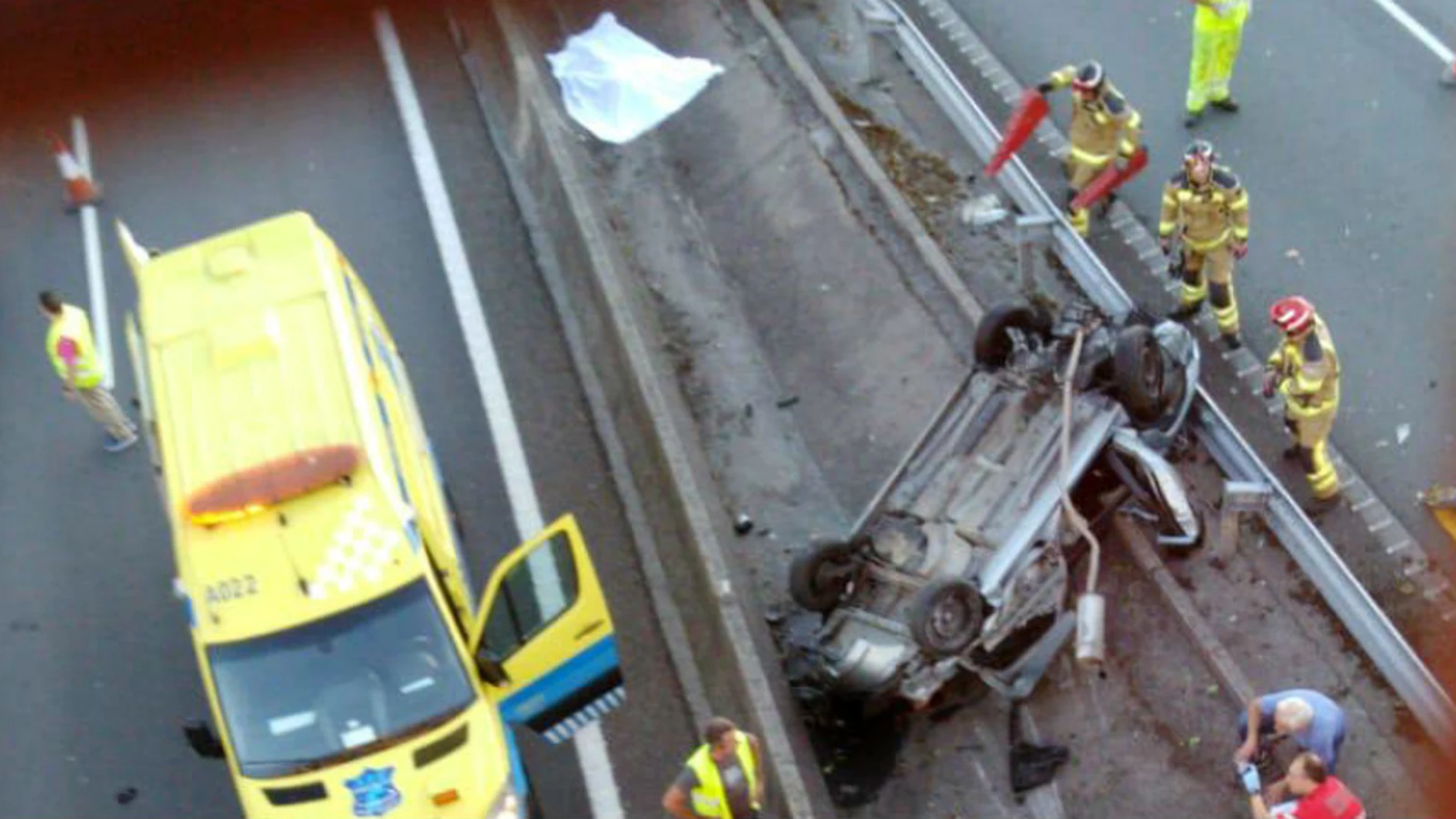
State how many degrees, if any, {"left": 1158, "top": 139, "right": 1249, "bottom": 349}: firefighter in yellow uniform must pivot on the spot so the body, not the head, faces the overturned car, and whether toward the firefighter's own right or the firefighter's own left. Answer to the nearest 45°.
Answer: approximately 45° to the firefighter's own right

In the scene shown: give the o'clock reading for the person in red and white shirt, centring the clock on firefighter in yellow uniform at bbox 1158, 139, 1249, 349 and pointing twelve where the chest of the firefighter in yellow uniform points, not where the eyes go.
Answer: The person in red and white shirt is roughly at 12 o'clock from the firefighter in yellow uniform.

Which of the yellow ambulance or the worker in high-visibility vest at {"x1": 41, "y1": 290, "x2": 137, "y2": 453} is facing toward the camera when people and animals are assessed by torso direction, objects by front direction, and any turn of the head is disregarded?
the yellow ambulance

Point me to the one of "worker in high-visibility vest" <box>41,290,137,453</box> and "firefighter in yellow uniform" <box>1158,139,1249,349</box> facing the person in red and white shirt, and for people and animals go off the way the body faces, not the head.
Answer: the firefighter in yellow uniform

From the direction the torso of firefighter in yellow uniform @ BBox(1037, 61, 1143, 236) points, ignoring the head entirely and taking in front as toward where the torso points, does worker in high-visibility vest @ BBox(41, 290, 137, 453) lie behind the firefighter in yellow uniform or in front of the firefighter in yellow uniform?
in front

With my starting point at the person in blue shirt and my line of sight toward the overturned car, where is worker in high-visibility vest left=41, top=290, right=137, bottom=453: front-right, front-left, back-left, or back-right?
front-left

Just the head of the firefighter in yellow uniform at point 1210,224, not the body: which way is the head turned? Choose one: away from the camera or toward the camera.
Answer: toward the camera

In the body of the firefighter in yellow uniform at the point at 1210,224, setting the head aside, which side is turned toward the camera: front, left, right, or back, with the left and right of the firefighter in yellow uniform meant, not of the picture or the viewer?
front

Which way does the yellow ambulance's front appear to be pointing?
toward the camera

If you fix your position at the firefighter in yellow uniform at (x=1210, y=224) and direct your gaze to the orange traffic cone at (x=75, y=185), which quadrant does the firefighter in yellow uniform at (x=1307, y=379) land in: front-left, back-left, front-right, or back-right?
back-left

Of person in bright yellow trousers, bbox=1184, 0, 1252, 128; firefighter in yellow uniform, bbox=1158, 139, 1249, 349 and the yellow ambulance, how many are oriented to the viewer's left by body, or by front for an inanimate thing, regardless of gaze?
0
